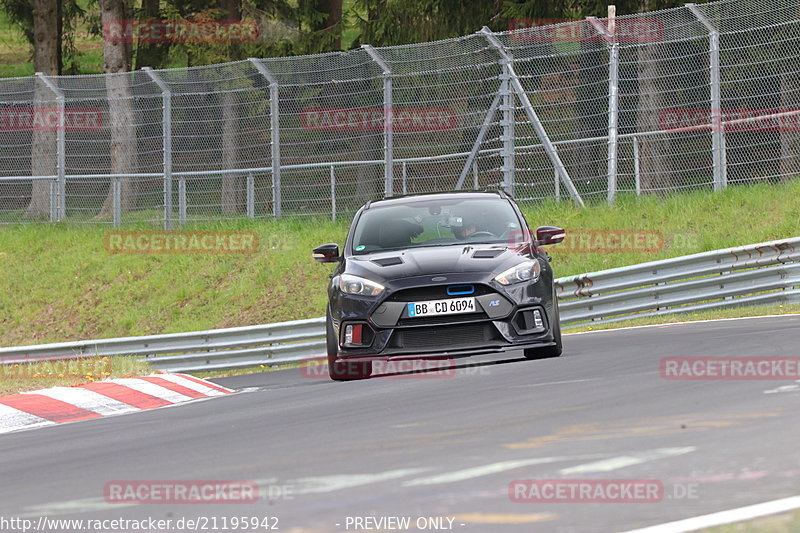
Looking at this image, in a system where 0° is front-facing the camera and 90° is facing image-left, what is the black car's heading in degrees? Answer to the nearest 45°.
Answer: approximately 0°

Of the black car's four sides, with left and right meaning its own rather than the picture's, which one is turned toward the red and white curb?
right

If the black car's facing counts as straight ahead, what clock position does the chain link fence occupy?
The chain link fence is roughly at 6 o'clock from the black car.

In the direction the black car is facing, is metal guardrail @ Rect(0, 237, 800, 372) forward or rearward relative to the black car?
rearward
